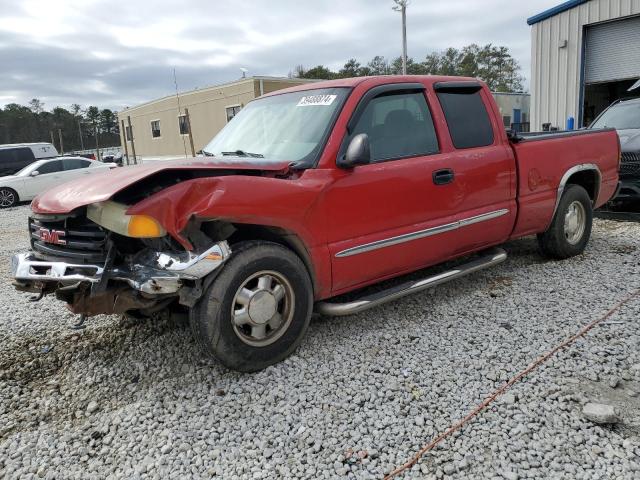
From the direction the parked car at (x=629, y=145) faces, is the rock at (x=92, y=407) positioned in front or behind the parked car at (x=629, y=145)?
in front

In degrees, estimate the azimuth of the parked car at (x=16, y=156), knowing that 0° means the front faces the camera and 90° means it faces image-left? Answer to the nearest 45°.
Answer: approximately 90°

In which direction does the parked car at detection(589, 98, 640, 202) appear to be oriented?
toward the camera

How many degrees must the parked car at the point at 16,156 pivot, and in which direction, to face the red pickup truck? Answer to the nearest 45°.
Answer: approximately 90° to its left

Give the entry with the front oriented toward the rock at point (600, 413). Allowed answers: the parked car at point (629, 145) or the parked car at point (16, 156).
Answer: the parked car at point (629, 145)

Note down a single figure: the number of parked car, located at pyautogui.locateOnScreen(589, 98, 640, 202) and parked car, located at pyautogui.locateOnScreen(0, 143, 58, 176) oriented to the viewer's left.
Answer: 1

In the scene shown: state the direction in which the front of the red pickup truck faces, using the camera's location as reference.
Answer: facing the viewer and to the left of the viewer

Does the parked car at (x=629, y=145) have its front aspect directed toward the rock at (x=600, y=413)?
yes

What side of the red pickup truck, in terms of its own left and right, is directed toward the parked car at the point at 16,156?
right

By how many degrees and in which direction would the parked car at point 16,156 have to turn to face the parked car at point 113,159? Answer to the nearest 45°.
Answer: approximately 135° to its left

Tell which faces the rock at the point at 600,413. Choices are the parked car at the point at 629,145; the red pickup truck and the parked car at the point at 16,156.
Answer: the parked car at the point at 629,145

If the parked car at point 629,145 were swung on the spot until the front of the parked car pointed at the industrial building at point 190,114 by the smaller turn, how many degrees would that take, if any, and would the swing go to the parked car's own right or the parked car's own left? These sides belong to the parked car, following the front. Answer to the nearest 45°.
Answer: approximately 135° to the parked car's own right

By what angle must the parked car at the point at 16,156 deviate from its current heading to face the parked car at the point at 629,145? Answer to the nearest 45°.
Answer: approximately 135° to its left

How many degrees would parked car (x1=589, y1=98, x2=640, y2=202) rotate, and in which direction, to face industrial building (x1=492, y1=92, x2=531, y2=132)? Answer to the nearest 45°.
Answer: approximately 180°

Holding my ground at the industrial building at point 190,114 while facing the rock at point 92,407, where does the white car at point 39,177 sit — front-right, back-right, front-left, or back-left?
front-right
